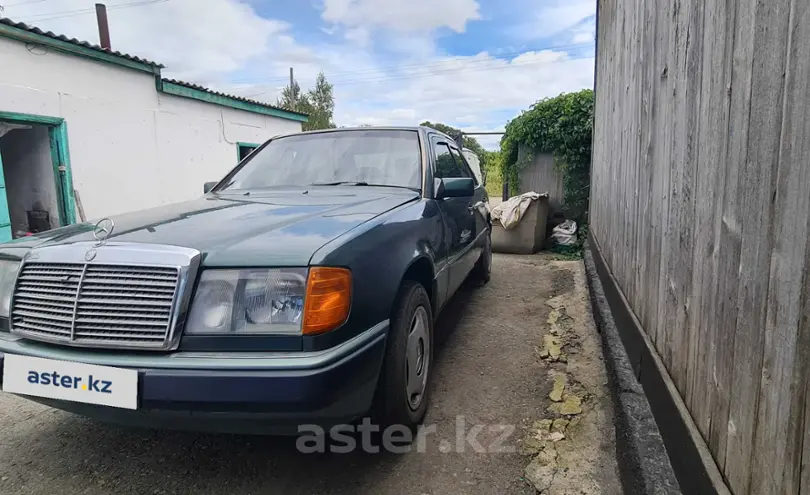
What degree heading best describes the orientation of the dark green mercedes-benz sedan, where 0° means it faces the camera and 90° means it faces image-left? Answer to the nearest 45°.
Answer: approximately 45°

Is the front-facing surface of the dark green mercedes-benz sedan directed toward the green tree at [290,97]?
no

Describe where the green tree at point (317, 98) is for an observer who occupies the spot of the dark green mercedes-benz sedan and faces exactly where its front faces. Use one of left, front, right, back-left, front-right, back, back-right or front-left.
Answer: back-right

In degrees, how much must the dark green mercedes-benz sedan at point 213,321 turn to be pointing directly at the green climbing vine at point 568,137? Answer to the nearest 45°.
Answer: approximately 180°

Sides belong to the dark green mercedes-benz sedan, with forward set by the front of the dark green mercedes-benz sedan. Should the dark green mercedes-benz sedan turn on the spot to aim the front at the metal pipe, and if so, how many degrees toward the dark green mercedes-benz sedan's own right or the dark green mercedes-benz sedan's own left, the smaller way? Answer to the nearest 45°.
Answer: approximately 135° to the dark green mercedes-benz sedan's own right

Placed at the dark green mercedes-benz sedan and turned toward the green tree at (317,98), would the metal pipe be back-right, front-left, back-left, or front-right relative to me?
front-left

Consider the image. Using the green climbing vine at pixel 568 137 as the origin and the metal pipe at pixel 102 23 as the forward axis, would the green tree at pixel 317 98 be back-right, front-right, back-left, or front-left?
front-right

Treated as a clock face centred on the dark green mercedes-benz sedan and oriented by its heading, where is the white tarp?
The white tarp is roughly at 6 o'clock from the dark green mercedes-benz sedan.

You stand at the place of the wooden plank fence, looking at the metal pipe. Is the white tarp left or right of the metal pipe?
right
